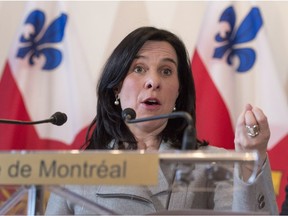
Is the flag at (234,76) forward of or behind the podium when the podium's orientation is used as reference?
behind

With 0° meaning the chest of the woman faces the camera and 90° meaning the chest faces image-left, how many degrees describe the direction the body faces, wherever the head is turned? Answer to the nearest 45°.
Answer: approximately 0°

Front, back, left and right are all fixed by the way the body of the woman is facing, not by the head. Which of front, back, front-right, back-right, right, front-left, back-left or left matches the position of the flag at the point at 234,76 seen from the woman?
back-left

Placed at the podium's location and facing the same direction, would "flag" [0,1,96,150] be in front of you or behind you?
behind

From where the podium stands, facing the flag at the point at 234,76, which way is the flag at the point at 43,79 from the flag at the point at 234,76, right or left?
left

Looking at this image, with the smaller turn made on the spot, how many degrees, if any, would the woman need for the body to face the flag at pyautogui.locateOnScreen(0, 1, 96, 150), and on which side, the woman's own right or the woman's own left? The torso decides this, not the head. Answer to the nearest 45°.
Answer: approximately 135° to the woman's own right

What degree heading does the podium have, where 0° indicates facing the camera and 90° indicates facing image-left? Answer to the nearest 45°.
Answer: approximately 0°
